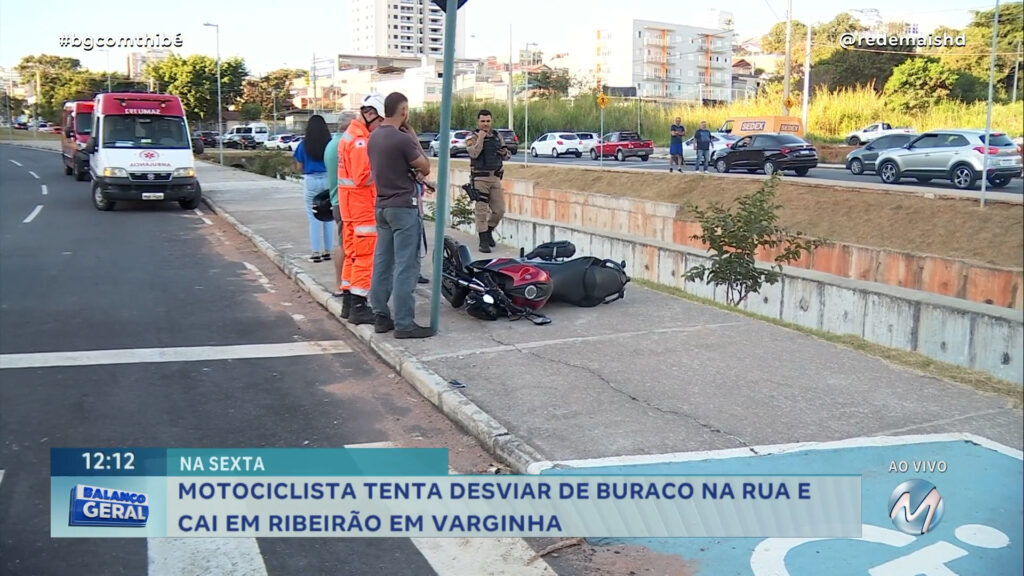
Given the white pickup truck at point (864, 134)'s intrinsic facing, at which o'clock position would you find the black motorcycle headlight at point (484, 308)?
The black motorcycle headlight is roughly at 9 o'clock from the white pickup truck.

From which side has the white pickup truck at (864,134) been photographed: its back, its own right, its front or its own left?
left

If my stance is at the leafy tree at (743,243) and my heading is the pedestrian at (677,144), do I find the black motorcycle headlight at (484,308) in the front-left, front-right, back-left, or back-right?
back-left

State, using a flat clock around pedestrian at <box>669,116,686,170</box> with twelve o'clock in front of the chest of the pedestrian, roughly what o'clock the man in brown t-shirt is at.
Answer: The man in brown t-shirt is roughly at 12 o'clock from the pedestrian.

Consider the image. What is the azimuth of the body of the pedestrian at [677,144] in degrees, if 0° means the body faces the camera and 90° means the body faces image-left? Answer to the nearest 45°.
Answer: approximately 0°

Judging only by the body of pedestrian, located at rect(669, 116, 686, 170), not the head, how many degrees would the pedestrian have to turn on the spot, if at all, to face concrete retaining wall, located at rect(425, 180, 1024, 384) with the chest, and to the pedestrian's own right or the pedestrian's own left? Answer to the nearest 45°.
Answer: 0° — they already face it

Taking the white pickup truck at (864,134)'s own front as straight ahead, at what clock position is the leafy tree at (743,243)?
The leafy tree is roughly at 9 o'clock from the white pickup truck.

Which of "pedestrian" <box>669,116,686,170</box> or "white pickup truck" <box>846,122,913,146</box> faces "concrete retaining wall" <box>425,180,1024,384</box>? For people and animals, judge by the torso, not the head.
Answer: the pedestrian

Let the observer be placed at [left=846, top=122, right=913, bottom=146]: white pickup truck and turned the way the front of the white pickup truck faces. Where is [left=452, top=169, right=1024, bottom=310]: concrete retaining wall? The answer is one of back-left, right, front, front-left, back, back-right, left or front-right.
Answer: left
